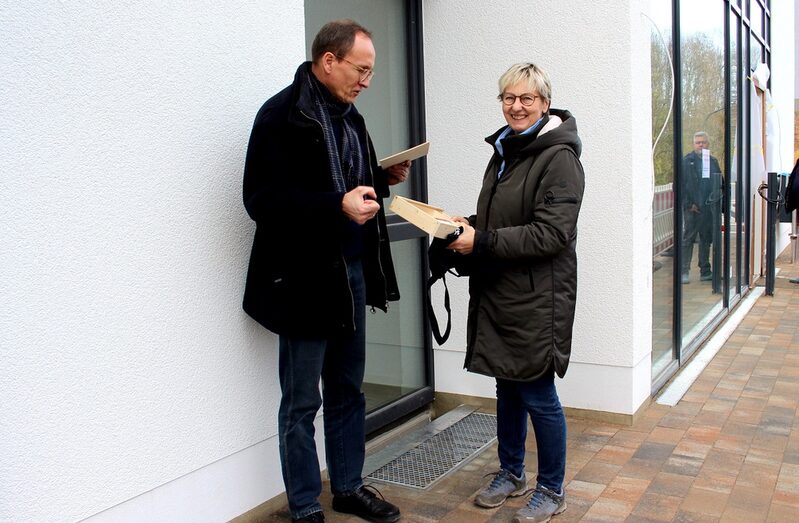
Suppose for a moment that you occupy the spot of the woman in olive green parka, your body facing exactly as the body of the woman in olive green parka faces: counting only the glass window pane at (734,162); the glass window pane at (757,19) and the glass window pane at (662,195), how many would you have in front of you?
0

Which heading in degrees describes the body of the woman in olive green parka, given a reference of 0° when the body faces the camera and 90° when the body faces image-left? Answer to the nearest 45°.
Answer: approximately 45°

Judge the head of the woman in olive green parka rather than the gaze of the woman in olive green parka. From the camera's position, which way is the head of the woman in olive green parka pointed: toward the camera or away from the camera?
toward the camera

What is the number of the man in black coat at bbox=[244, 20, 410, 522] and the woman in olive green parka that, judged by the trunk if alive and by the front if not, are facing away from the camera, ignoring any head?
0

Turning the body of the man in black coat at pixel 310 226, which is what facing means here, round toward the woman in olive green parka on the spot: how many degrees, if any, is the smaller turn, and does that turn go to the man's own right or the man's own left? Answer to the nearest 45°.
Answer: approximately 45° to the man's own left

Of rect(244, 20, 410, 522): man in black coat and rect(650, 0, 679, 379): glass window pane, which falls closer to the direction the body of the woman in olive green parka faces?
the man in black coat

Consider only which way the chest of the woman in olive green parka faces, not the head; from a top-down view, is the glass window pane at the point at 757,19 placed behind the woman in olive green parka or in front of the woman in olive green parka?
behind

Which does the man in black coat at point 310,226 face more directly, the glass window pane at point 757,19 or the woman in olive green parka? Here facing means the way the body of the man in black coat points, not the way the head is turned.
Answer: the woman in olive green parka

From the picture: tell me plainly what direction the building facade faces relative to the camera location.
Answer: facing the viewer and to the right of the viewer

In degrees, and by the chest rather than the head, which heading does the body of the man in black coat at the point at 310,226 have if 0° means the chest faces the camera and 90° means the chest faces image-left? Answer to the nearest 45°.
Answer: approximately 315°
